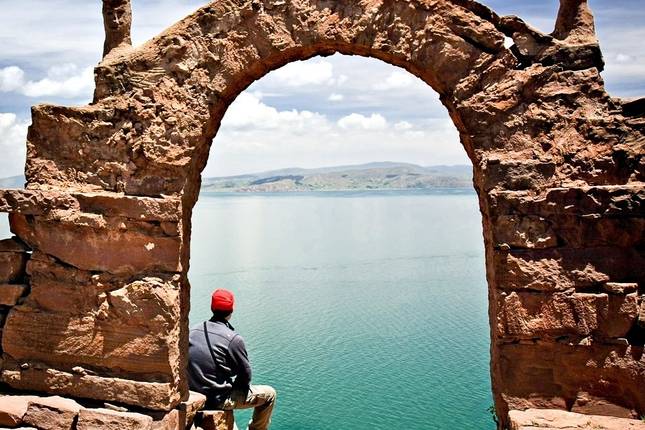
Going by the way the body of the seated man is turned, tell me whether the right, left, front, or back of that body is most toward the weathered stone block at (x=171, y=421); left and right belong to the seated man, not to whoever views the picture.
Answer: back

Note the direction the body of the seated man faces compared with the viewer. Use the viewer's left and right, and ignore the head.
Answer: facing away from the viewer and to the right of the viewer
